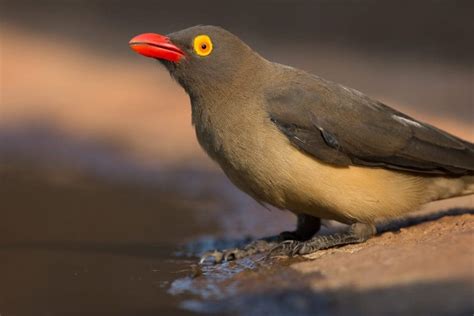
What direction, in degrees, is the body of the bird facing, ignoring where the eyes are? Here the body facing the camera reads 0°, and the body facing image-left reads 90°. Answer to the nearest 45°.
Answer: approximately 90°
